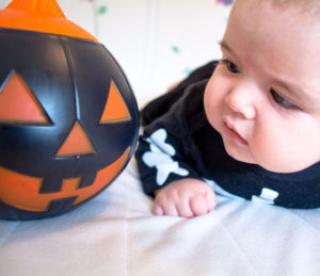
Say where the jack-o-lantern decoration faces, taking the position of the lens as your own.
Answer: facing the viewer and to the right of the viewer
